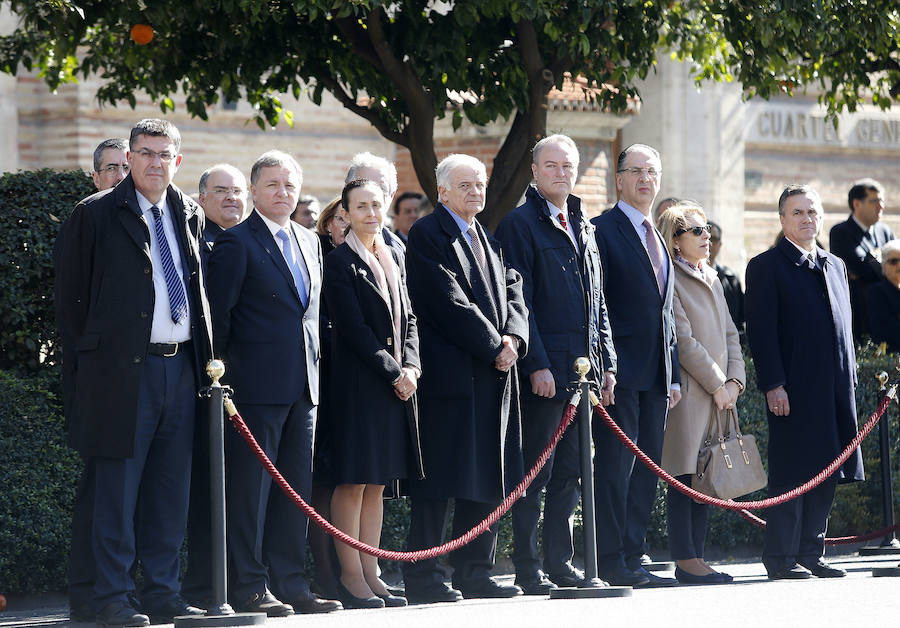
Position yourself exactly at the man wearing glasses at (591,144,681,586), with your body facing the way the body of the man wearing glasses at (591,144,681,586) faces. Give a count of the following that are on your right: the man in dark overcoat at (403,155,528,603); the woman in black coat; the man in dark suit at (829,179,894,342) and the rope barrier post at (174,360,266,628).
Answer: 3

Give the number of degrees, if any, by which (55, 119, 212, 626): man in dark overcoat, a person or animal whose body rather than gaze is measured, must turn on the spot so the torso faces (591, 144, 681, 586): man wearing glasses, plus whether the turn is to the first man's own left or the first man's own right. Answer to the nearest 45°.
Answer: approximately 45° to the first man's own left

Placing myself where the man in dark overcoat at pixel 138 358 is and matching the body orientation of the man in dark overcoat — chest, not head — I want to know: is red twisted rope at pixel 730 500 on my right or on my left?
on my left

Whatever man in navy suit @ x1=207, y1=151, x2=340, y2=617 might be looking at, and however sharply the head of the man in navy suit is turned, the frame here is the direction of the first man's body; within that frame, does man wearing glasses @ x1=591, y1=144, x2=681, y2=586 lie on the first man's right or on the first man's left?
on the first man's left

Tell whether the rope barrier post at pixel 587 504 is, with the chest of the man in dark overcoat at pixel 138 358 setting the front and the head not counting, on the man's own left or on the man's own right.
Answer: on the man's own left

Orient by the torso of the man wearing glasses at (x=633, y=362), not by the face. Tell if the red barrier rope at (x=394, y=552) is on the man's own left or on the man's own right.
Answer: on the man's own right

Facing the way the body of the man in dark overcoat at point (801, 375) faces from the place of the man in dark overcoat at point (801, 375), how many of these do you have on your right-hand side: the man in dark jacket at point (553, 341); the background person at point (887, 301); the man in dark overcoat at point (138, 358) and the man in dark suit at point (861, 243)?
2

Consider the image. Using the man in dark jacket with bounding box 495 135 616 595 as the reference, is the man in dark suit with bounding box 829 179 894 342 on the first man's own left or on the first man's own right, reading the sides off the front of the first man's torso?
on the first man's own left

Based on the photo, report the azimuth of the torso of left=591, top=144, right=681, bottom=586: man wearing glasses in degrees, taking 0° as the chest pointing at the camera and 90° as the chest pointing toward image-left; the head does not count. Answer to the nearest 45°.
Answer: approximately 315°

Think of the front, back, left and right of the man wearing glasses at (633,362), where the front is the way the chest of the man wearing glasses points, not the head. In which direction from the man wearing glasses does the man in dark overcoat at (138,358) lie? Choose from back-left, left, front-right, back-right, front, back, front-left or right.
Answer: right

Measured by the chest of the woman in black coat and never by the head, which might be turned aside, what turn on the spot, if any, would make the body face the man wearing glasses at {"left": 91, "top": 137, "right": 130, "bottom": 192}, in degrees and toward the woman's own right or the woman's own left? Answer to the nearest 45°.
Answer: approximately 135° to the woman's own right

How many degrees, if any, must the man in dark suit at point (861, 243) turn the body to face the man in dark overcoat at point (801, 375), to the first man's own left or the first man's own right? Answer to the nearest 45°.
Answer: approximately 45° to the first man's own right

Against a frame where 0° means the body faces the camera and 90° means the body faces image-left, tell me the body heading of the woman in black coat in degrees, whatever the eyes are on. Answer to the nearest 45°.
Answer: approximately 315°
